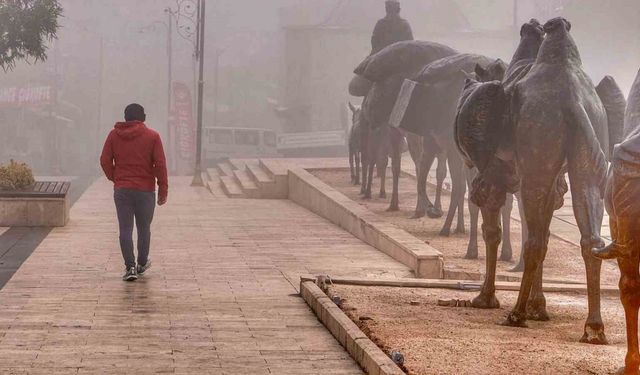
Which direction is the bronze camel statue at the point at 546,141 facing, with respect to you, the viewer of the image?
facing away from the viewer and to the left of the viewer

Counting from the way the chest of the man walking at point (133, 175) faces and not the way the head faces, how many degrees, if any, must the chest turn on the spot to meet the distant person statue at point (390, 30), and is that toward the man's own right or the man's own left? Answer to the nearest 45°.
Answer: approximately 45° to the man's own right

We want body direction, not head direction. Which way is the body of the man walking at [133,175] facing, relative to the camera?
away from the camera

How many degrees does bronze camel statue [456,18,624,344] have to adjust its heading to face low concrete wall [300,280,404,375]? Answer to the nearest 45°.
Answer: approximately 90° to its left

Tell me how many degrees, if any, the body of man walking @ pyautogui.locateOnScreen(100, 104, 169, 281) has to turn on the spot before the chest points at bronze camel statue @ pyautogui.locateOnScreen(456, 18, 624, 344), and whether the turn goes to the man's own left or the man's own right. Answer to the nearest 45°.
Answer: approximately 135° to the man's own right

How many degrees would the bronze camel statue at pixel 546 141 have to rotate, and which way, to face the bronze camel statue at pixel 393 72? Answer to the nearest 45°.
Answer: approximately 45° to its right
